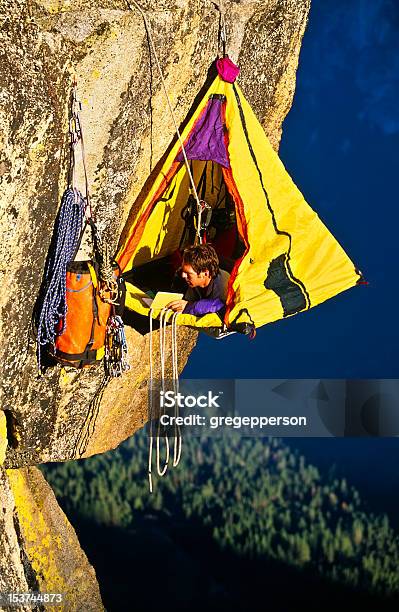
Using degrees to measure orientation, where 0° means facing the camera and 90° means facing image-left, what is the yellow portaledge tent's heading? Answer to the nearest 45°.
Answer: approximately 45°

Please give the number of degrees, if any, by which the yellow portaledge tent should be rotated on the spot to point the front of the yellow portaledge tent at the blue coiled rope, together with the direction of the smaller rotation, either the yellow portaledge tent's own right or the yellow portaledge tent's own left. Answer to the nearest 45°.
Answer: approximately 45° to the yellow portaledge tent's own right
